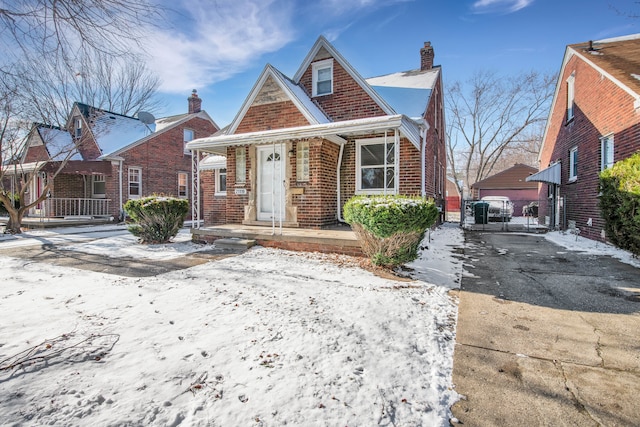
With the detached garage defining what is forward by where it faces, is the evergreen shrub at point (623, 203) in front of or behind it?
in front

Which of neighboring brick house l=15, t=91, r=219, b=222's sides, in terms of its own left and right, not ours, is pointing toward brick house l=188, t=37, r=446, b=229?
left

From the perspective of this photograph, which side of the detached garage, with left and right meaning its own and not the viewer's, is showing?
front

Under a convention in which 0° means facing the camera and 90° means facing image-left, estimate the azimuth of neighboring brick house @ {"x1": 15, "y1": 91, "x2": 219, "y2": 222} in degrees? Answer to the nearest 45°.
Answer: approximately 45°

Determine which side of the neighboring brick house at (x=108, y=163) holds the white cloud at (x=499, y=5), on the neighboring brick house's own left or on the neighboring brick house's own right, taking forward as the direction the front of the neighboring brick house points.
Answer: on the neighboring brick house's own left

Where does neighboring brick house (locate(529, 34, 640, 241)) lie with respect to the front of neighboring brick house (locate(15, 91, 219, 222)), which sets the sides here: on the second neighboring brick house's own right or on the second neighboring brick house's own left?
on the second neighboring brick house's own left

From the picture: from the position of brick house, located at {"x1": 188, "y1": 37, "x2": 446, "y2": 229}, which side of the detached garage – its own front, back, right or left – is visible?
front

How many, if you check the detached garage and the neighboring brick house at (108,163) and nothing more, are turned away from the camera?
0

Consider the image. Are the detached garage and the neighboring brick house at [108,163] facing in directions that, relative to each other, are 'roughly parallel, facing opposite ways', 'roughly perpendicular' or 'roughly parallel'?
roughly parallel

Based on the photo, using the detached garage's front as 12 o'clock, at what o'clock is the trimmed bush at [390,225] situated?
The trimmed bush is roughly at 12 o'clock from the detached garage.
